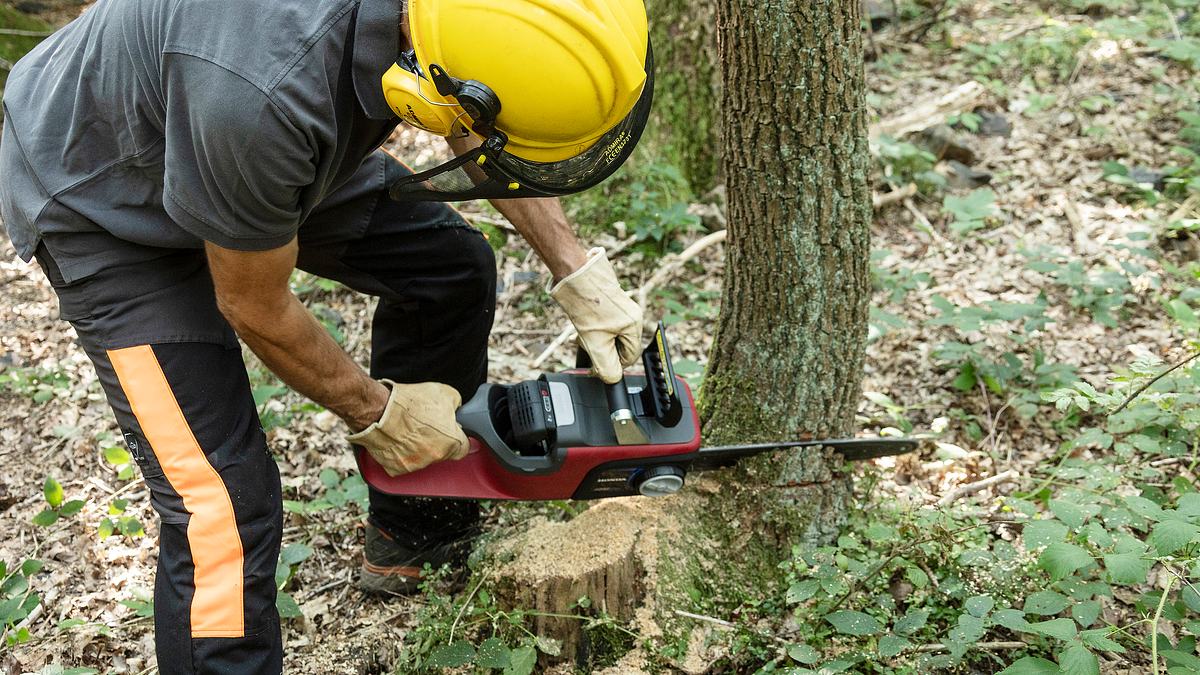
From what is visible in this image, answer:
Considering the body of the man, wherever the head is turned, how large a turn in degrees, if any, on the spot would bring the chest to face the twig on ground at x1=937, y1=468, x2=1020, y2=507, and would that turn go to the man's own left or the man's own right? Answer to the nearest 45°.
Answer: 0° — they already face it

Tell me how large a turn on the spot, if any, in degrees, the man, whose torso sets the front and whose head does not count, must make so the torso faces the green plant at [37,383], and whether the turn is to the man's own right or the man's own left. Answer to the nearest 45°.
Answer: approximately 135° to the man's own left

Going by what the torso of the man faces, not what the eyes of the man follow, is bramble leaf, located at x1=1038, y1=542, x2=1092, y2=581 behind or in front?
in front

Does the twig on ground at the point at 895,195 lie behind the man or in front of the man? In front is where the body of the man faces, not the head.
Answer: in front

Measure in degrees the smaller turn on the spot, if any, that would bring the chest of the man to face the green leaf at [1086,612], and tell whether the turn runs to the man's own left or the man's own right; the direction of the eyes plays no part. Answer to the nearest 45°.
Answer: approximately 45° to the man's own right

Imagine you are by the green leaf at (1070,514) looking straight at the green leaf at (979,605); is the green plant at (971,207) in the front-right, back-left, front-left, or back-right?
back-right

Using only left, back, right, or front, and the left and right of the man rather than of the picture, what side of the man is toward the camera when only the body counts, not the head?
right

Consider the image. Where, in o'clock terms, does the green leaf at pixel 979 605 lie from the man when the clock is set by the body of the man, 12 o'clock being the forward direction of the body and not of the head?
The green leaf is roughly at 1 o'clock from the man.

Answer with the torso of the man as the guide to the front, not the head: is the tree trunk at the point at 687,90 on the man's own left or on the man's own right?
on the man's own left

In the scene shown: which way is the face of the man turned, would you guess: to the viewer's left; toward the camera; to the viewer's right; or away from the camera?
to the viewer's right
